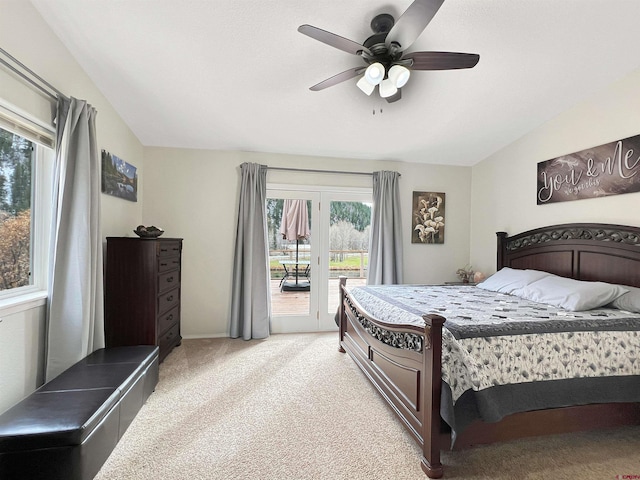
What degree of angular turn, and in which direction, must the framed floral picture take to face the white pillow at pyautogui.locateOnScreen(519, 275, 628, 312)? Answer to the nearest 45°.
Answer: approximately 45° to its left

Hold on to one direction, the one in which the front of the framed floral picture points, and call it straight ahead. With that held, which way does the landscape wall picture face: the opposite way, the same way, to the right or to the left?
to the left

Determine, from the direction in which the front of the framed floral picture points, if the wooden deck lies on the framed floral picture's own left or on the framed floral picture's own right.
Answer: on the framed floral picture's own right

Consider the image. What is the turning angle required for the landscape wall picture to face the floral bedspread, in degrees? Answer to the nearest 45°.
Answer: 0° — it already faces it

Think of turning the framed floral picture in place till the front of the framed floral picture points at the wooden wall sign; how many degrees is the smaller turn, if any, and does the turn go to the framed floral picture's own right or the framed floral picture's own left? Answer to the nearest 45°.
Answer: approximately 45° to the framed floral picture's own left

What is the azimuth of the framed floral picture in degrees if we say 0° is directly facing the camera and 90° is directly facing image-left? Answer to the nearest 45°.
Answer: approximately 0°

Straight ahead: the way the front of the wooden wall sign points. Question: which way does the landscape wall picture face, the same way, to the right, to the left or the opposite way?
the opposite way

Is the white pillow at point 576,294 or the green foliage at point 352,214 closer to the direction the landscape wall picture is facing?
the white pillow
